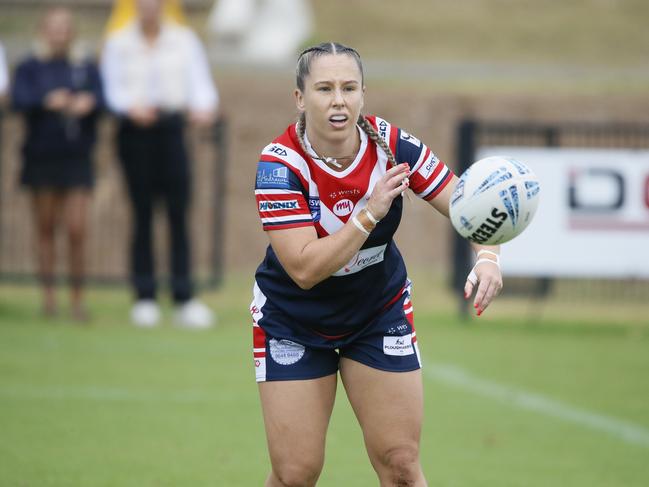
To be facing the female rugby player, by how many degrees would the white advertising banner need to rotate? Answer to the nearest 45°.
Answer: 0° — it already faces them

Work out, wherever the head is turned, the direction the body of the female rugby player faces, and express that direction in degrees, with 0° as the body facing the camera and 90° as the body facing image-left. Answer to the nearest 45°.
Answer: approximately 0°

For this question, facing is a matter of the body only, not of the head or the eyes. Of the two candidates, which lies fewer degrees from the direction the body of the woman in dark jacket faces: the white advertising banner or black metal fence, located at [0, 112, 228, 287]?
the white advertising banner

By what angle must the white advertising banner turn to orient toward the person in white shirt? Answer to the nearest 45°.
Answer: approximately 90° to its right
